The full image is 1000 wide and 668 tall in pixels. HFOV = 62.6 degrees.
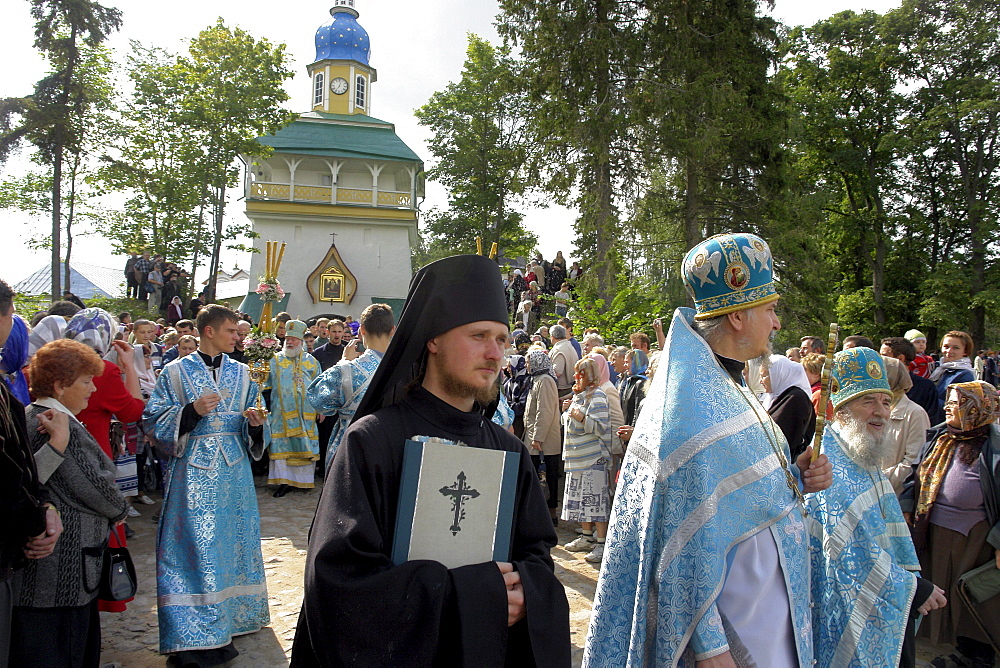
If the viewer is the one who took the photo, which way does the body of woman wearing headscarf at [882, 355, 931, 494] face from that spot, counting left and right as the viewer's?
facing the viewer and to the left of the viewer

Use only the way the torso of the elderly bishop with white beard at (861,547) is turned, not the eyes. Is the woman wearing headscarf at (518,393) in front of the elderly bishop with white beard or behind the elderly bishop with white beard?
behind

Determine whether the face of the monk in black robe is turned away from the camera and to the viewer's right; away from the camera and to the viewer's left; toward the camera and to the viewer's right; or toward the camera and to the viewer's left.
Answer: toward the camera and to the viewer's right

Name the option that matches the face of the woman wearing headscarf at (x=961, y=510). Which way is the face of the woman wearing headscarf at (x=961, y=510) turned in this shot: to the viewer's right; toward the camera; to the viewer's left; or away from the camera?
to the viewer's left

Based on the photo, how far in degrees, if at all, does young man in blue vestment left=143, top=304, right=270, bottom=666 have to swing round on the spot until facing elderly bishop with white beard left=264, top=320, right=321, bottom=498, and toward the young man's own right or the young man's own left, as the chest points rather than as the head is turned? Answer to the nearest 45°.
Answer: approximately 135° to the young man's own left

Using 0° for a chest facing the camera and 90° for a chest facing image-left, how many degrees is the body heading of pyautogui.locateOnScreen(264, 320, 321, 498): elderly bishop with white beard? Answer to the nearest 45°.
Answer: approximately 0°

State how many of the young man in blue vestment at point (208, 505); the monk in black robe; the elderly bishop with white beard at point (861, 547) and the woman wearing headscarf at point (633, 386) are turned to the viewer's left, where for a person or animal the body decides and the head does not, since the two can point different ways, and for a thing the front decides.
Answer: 1

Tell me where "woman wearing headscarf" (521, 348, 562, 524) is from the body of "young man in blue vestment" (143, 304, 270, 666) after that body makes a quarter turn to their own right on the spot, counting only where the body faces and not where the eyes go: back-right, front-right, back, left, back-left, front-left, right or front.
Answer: back
